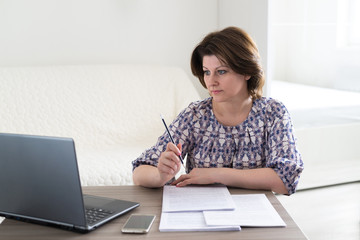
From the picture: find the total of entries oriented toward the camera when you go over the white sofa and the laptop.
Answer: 1

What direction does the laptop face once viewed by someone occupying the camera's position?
facing away from the viewer and to the right of the viewer

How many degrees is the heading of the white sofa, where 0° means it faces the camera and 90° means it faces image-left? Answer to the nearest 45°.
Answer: approximately 0°

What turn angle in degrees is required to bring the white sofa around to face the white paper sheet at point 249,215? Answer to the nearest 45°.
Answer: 0° — it already faces it
